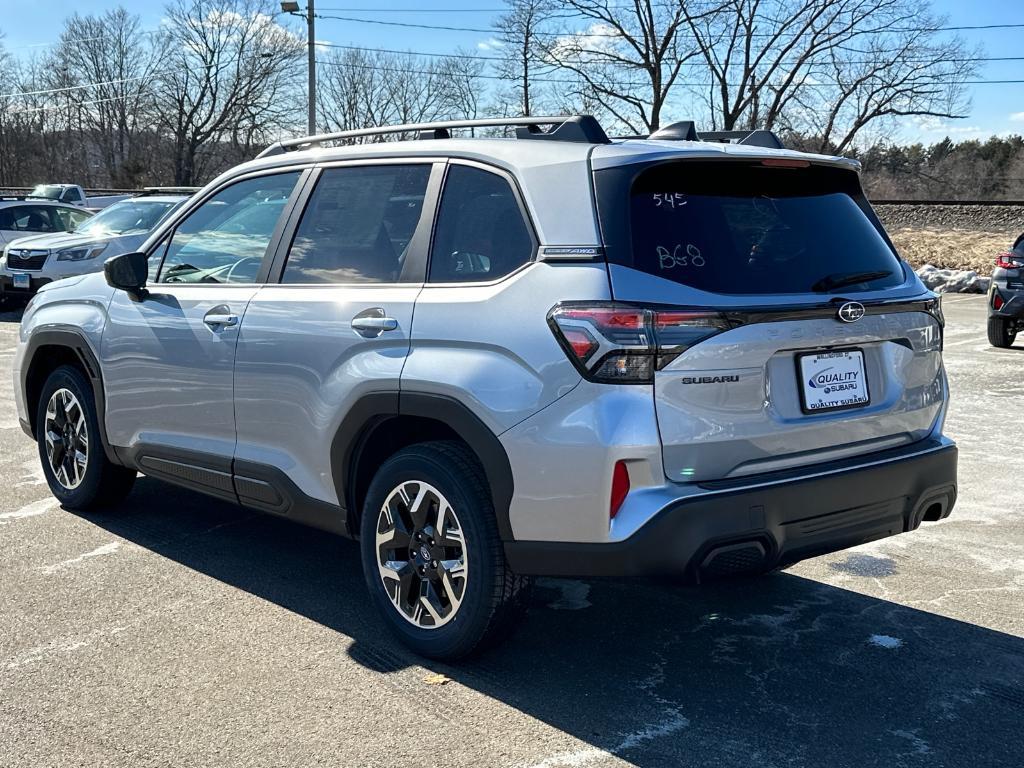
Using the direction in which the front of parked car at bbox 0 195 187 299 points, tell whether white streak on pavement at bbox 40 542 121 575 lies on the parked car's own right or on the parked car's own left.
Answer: on the parked car's own left

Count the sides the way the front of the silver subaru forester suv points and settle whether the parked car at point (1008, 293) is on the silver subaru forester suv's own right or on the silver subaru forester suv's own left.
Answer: on the silver subaru forester suv's own right

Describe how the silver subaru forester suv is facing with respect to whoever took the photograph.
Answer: facing away from the viewer and to the left of the viewer

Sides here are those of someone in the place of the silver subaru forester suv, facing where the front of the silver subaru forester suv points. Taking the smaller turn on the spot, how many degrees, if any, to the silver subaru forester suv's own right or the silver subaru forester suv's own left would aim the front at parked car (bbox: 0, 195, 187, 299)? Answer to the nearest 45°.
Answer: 0° — it already faces it

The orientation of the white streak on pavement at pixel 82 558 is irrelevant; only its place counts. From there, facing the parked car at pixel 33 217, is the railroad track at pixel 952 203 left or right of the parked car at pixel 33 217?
right

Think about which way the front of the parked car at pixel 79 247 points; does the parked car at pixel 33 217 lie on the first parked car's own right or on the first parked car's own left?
on the first parked car's own right

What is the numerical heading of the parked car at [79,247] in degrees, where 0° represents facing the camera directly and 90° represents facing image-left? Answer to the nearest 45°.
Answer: approximately 45°

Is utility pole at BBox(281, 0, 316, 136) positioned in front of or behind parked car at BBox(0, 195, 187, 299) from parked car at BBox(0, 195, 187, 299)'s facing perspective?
behind
